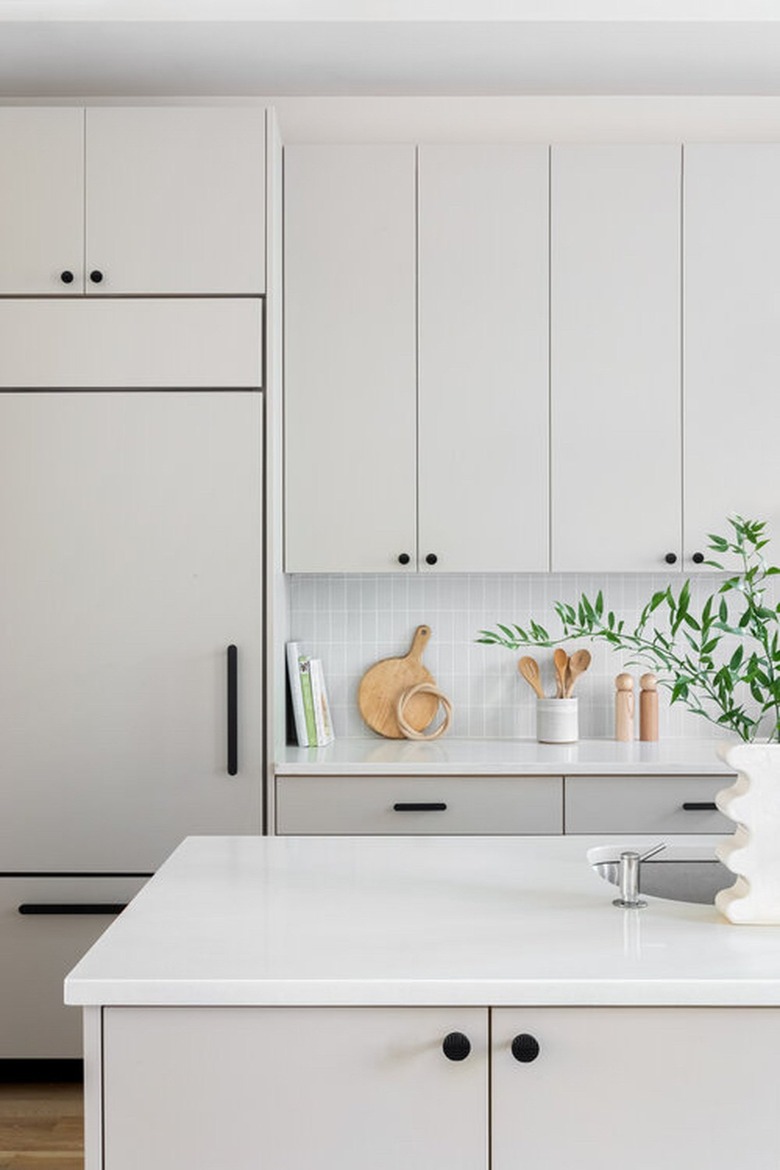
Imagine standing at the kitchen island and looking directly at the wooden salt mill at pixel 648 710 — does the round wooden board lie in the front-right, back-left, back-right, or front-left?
front-left

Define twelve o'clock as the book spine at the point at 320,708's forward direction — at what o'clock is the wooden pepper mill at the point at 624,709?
The wooden pepper mill is roughly at 9 o'clock from the book spine.

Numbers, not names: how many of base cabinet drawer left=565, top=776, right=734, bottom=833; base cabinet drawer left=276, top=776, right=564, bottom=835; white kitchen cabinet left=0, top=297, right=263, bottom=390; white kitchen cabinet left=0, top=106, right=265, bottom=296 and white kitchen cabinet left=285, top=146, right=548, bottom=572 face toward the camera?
5

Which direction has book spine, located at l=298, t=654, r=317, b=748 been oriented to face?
toward the camera

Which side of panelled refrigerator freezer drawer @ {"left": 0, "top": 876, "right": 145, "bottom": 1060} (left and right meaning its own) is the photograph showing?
front

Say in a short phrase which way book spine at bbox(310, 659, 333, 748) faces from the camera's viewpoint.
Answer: facing the viewer

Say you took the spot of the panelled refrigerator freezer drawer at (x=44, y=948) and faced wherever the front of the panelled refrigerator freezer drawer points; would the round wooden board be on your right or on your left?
on your left

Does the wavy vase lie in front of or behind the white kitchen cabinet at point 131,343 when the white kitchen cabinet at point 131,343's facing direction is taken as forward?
in front

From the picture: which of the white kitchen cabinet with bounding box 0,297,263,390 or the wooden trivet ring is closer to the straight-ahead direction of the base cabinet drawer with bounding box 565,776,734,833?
the white kitchen cabinet

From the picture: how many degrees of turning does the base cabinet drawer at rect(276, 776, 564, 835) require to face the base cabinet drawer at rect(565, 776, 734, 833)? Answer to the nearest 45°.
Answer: approximately 90° to its left

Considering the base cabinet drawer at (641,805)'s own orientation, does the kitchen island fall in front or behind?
in front

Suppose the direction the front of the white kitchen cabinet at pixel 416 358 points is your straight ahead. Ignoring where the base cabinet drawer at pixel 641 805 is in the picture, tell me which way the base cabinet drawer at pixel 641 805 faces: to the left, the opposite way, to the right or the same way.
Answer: the same way

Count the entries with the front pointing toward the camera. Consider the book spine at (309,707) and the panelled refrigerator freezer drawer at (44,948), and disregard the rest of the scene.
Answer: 2

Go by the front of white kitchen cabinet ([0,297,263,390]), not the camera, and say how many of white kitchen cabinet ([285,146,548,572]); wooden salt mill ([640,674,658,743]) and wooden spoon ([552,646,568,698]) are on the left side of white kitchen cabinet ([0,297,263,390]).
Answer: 3

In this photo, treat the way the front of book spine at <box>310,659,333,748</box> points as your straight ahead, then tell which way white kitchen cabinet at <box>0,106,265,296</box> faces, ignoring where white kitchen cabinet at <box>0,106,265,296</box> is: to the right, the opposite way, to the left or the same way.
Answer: the same way
